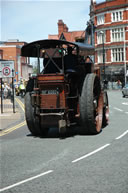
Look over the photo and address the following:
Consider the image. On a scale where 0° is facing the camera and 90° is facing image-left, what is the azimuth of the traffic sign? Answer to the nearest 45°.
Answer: approximately 0°
